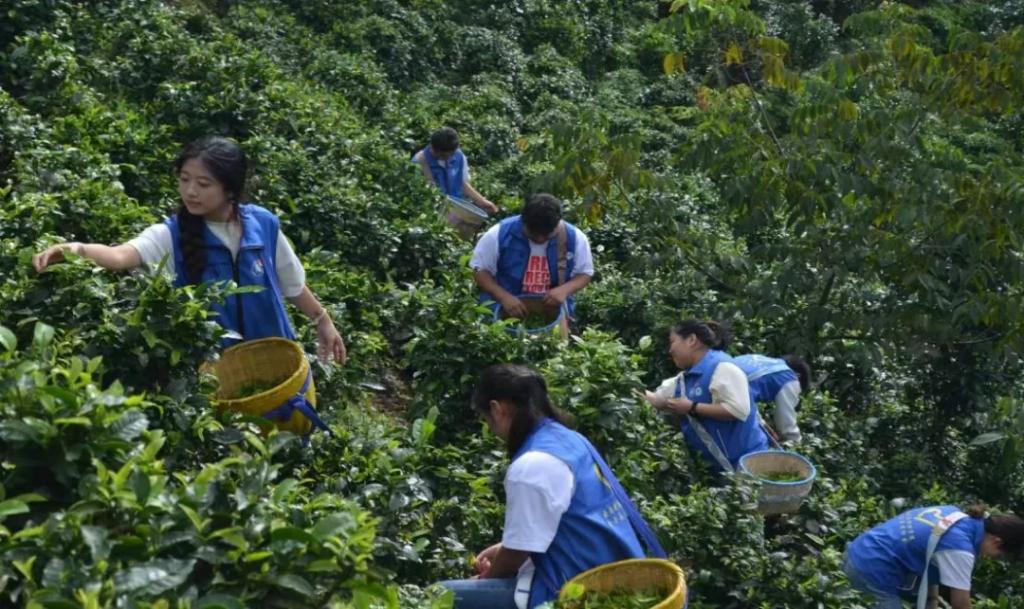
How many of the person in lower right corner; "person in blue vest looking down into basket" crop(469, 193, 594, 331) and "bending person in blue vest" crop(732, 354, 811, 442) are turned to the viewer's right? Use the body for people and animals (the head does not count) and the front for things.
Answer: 2

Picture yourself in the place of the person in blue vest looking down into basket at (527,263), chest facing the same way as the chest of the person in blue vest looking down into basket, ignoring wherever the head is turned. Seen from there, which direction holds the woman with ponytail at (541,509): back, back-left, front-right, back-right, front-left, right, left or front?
front

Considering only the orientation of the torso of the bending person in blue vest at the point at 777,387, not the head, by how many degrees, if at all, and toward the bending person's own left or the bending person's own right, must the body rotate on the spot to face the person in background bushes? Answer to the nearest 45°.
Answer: approximately 135° to the bending person's own left

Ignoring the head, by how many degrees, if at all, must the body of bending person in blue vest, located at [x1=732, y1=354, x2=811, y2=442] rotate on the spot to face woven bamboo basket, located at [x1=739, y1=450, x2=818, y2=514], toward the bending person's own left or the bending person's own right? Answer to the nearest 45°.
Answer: approximately 90° to the bending person's own right

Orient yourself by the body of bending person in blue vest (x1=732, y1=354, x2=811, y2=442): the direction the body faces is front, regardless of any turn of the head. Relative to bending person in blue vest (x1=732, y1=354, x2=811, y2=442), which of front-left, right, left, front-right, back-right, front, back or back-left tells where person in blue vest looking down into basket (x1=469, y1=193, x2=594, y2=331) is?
back

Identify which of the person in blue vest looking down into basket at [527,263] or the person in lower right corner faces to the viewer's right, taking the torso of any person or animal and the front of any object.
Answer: the person in lower right corner

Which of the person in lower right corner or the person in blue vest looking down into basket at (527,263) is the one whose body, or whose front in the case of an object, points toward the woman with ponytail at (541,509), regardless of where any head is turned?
the person in blue vest looking down into basket

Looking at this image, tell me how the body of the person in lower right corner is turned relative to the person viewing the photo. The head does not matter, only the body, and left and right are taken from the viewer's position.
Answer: facing to the right of the viewer

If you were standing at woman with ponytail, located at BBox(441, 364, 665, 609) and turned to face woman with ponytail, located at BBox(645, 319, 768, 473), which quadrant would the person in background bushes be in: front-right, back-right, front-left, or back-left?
front-left

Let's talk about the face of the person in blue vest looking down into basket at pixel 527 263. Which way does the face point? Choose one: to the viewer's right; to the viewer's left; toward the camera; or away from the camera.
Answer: toward the camera

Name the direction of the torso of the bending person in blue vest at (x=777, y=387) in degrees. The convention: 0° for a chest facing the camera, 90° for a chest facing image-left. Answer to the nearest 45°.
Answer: approximately 270°

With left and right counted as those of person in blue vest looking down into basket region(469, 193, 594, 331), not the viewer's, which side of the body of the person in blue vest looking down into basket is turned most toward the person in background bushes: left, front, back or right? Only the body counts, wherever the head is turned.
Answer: back

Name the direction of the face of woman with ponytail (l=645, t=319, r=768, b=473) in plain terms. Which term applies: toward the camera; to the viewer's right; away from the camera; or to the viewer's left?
to the viewer's left

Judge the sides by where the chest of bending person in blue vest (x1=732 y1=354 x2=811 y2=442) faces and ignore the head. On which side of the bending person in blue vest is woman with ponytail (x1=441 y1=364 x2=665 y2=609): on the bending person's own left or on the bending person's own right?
on the bending person's own right

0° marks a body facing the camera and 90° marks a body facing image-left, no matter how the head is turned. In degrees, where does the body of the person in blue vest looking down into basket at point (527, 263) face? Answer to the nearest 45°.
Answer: approximately 0°
